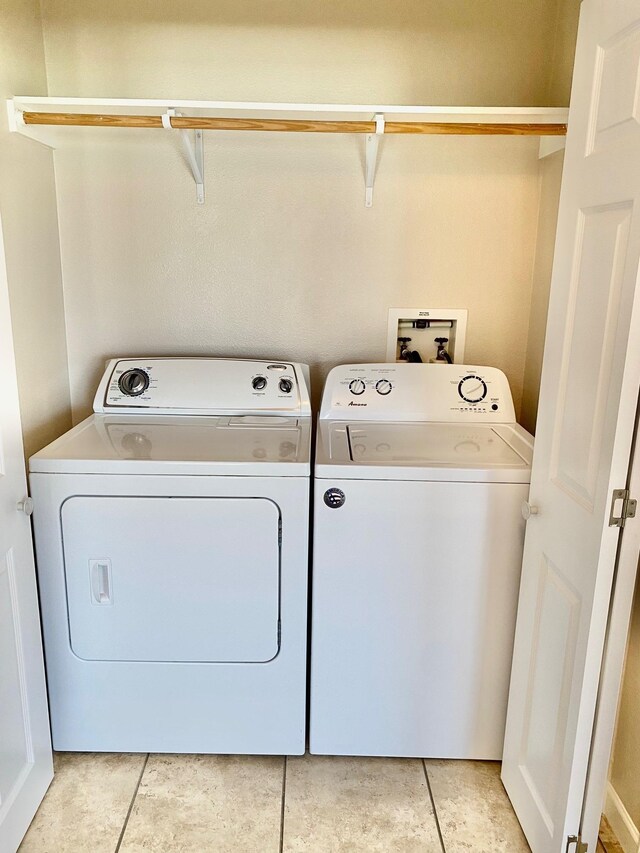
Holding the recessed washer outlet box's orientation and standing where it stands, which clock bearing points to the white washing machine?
The white washing machine is roughly at 12 o'clock from the recessed washer outlet box.

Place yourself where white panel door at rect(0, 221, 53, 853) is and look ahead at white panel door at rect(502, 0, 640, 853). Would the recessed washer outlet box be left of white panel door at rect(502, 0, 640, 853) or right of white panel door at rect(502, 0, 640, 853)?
left

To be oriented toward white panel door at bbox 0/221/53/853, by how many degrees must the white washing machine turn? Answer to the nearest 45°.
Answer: approximately 90° to its right

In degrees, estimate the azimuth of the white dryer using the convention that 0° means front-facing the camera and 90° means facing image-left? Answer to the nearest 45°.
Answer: approximately 0°

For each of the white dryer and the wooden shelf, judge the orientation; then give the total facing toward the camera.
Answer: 2

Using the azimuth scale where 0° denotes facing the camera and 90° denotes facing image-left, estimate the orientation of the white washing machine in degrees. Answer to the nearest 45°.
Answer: approximately 0°

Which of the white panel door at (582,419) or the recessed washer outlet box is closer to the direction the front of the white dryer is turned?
the white panel door

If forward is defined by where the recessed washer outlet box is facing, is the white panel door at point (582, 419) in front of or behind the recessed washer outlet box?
in front

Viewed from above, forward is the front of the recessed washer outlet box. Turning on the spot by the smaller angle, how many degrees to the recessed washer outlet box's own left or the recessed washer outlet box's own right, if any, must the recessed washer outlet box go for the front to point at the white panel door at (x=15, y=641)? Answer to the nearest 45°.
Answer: approximately 45° to the recessed washer outlet box's own right
